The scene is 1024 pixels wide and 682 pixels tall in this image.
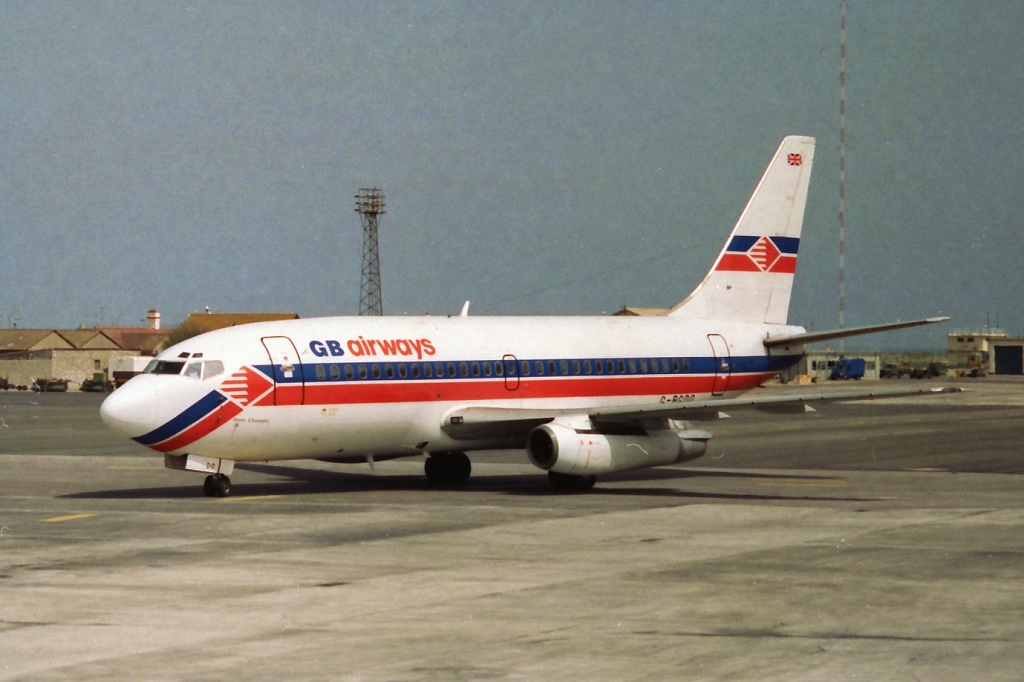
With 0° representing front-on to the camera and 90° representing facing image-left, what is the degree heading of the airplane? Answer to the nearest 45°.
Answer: approximately 45°
